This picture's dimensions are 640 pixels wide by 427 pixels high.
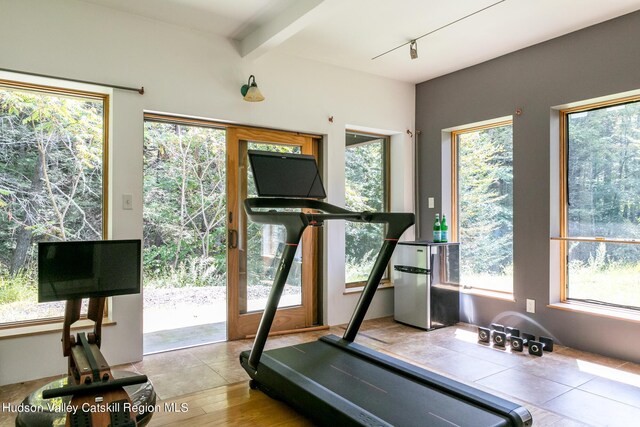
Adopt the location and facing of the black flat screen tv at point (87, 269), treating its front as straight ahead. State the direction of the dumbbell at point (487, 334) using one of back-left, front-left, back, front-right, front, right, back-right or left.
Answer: left

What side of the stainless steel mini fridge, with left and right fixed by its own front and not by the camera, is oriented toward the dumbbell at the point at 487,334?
left

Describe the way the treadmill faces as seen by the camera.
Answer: facing away from the viewer and to the left of the viewer

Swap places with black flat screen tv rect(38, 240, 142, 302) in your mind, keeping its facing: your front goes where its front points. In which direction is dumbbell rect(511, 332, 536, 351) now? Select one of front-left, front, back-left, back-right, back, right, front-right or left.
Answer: left

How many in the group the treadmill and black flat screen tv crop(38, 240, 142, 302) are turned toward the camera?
1

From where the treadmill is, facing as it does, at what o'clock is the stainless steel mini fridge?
The stainless steel mini fridge is roughly at 2 o'clock from the treadmill.

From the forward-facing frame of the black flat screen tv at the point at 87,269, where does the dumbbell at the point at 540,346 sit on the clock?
The dumbbell is roughly at 9 o'clock from the black flat screen tv.

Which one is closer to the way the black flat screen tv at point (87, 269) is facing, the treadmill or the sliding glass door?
the treadmill

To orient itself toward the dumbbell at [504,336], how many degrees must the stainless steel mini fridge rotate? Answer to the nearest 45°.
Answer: approximately 90° to its left

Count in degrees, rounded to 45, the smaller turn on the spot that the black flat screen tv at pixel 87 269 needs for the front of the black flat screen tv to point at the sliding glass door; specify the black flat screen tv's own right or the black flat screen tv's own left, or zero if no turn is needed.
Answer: approximately 135° to the black flat screen tv's own left

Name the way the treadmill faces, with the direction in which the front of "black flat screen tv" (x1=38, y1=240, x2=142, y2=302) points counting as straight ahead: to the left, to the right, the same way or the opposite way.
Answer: the opposite way

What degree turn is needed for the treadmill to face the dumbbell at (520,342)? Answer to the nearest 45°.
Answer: approximately 90° to its right
